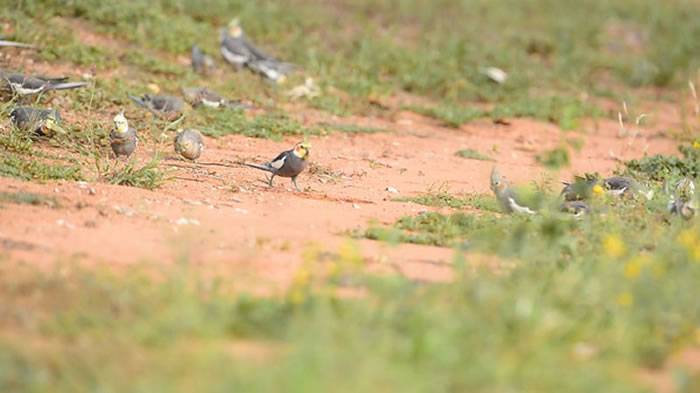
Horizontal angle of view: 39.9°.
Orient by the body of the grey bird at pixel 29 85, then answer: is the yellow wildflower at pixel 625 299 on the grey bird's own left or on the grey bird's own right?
on the grey bird's own left

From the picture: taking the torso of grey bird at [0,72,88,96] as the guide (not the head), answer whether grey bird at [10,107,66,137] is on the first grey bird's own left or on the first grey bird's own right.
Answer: on the first grey bird's own left

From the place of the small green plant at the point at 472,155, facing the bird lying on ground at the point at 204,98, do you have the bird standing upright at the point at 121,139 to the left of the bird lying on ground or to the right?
left

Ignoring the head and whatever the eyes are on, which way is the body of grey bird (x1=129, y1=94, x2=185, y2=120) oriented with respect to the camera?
to the viewer's right

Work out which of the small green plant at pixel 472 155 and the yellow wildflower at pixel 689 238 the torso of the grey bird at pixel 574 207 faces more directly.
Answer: the small green plant

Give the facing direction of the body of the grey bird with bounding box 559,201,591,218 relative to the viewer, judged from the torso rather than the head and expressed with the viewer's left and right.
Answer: facing to the left of the viewer

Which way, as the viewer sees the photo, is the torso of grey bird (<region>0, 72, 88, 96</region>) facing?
to the viewer's left

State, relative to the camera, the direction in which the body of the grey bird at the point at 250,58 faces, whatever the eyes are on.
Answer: to the viewer's left

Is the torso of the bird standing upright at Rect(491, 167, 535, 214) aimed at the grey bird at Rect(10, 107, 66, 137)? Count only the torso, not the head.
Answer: yes

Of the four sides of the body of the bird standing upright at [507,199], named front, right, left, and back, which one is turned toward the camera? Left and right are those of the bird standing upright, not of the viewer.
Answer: left

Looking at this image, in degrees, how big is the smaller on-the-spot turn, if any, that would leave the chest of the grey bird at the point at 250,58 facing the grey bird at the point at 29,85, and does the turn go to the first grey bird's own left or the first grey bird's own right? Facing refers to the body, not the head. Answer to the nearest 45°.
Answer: approximately 45° to the first grey bird's own left

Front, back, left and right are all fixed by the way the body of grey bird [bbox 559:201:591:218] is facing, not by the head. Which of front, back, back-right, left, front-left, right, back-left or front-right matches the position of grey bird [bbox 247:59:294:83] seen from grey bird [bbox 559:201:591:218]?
front-right
